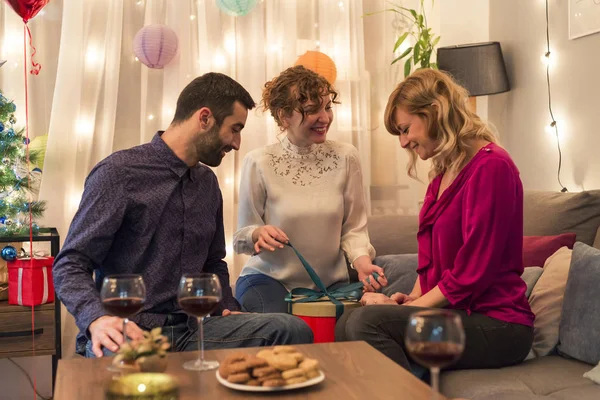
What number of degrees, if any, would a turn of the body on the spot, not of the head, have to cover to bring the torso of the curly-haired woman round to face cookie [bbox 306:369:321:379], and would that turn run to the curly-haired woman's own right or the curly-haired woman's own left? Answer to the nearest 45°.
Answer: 0° — they already face it

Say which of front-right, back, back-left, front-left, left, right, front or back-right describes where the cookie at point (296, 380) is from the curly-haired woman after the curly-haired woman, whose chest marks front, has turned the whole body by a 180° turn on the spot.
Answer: back

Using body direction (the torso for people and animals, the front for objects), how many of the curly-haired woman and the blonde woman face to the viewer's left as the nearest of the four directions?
1

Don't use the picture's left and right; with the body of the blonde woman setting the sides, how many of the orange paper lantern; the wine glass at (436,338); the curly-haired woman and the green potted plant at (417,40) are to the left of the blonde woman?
1

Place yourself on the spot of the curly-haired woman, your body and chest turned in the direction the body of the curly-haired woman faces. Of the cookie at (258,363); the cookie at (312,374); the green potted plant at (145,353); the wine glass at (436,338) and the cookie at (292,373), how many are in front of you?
5

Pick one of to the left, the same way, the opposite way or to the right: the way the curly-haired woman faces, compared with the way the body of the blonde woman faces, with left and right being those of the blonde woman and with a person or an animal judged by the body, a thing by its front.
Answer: to the left

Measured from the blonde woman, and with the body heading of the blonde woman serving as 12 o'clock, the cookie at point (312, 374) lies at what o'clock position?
The cookie is roughly at 10 o'clock from the blonde woman.

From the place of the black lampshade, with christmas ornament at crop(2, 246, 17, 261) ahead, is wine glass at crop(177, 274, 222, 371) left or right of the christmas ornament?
left

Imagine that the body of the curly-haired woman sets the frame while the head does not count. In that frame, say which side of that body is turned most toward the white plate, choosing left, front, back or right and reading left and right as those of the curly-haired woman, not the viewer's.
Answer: front

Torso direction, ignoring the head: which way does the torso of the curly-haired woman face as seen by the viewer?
toward the camera

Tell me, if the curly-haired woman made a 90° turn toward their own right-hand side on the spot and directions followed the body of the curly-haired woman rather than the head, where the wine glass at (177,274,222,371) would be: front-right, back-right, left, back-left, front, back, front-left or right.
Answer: left

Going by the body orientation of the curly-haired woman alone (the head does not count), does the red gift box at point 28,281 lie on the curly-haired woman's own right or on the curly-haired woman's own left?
on the curly-haired woman's own right

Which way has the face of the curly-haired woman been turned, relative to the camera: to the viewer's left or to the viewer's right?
to the viewer's right

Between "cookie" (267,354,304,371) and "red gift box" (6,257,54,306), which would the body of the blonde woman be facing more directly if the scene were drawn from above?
the red gift box

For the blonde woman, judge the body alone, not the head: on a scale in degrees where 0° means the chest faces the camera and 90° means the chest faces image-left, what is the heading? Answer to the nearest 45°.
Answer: approximately 90°

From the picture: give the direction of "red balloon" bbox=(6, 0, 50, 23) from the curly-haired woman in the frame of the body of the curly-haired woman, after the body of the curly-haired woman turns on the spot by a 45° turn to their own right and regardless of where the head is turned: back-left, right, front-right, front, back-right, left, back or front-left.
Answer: front-right

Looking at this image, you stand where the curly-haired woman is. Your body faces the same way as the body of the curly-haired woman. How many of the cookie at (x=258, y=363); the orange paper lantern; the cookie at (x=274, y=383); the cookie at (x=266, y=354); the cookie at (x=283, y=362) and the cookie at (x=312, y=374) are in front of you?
5

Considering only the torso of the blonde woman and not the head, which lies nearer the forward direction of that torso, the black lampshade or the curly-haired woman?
the curly-haired woman
